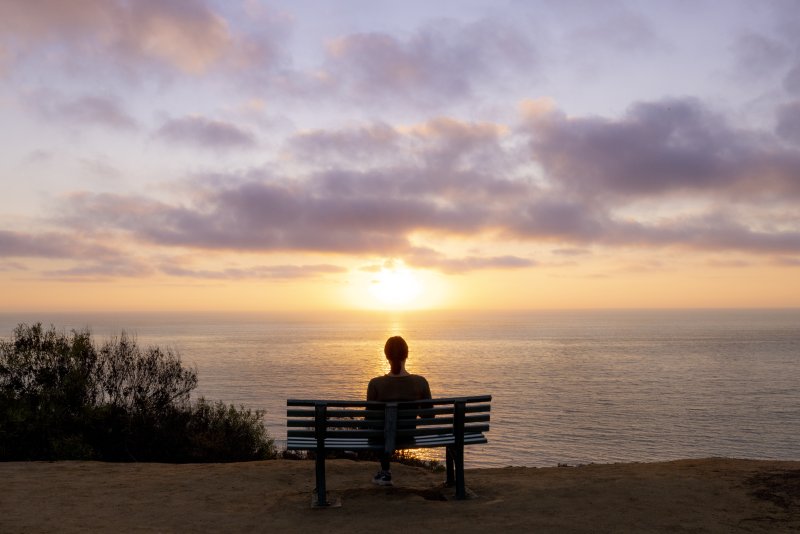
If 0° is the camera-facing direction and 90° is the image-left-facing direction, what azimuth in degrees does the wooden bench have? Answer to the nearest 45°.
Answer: approximately 180°

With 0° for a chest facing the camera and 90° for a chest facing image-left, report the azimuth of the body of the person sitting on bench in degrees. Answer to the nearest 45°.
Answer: approximately 180°

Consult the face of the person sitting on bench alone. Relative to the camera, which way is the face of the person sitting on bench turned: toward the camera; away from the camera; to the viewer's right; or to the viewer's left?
away from the camera
